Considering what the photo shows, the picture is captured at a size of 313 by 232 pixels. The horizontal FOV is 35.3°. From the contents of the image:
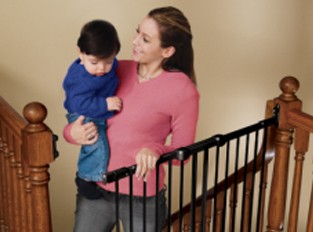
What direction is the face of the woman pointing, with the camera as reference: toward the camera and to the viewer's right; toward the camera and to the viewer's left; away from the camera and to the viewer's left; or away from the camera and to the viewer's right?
toward the camera and to the viewer's left

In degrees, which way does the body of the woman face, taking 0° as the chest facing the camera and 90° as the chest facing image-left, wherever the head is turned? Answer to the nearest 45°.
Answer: approximately 45°
